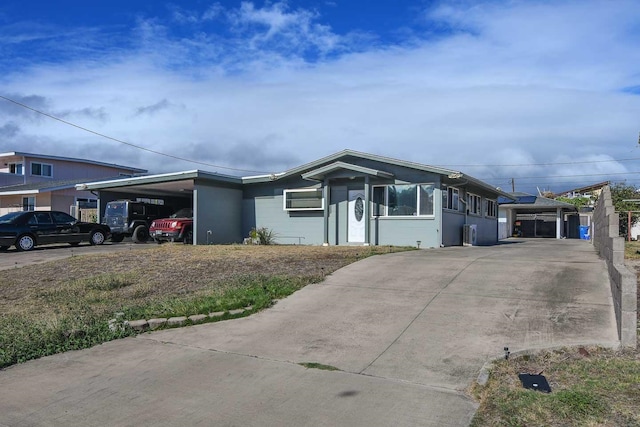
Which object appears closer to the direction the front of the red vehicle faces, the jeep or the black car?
the black car

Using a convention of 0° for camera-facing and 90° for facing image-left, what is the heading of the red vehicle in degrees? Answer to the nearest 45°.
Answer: approximately 45°

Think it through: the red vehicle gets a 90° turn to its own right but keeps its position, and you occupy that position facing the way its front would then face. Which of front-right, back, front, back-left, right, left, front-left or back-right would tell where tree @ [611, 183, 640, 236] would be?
back-right
